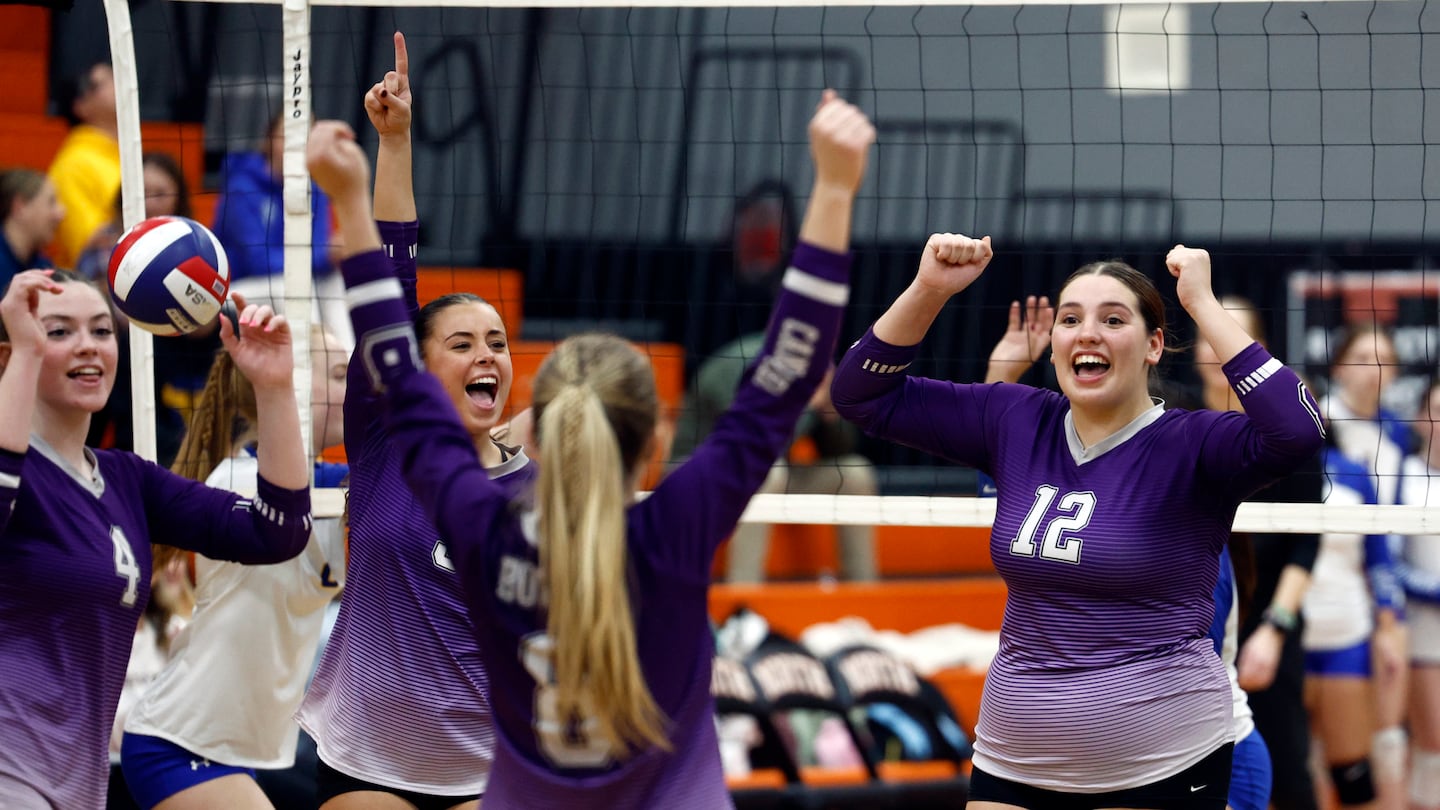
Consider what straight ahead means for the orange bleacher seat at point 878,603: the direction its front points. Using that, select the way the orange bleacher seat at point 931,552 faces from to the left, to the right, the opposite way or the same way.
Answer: the same way

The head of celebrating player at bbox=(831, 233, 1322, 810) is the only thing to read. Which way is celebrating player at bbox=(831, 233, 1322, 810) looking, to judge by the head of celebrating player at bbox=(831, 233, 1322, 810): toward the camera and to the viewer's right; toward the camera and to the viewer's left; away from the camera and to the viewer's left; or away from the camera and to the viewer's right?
toward the camera and to the viewer's left

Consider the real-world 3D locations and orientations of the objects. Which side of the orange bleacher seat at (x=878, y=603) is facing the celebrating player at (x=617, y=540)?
front

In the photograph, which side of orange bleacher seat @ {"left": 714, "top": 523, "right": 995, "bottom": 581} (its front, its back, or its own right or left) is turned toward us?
front

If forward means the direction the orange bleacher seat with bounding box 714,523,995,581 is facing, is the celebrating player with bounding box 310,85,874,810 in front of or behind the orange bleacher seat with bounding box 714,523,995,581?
in front

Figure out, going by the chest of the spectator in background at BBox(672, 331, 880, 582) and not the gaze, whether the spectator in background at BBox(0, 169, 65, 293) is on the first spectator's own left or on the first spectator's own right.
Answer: on the first spectator's own right

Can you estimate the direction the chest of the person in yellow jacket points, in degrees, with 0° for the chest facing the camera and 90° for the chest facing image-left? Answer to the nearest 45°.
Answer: approximately 270°

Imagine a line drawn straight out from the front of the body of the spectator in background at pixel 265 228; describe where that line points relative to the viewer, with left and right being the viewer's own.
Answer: facing the viewer and to the right of the viewer

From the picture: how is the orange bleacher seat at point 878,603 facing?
toward the camera

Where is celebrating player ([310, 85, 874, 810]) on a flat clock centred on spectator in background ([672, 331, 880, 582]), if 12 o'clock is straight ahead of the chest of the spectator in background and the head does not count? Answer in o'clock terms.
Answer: The celebrating player is roughly at 12 o'clock from the spectator in background.
